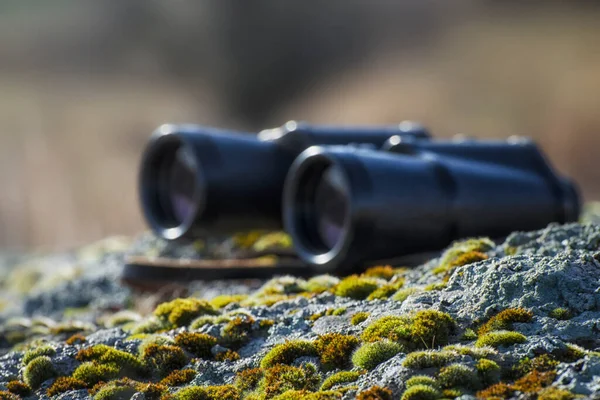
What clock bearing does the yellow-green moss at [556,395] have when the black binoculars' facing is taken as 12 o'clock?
The yellow-green moss is roughly at 10 o'clock from the black binoculars.

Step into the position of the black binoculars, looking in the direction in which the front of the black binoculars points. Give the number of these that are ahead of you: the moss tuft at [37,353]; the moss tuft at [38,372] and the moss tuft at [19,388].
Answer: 3

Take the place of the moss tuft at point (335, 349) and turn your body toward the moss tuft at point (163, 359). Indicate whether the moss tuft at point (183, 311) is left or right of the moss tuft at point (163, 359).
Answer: right

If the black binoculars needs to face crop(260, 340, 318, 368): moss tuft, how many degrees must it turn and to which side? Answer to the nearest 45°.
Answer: approximately 45° to its left

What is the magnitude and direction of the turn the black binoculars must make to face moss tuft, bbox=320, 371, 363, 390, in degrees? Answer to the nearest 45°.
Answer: approximately 45° to its left

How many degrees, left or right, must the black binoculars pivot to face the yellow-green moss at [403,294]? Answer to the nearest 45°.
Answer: approximately 45° to its left

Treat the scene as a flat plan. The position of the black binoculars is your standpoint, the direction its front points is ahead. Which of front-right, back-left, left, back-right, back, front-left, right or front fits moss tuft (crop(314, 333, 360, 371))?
front-left

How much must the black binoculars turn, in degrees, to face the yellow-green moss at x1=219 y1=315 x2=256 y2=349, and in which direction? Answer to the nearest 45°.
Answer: approximately 45° to its left

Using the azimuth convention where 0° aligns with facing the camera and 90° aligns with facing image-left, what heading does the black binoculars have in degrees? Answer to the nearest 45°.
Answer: approximately 45°

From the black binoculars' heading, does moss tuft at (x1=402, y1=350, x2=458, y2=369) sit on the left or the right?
on its left

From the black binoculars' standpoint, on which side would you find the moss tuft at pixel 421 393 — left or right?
on its left
